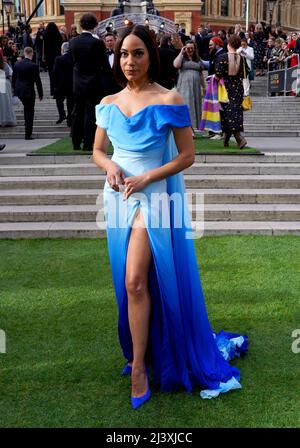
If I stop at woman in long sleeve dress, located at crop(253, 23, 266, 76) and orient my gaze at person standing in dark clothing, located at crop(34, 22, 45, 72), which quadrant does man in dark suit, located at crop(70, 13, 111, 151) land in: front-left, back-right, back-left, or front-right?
front-left

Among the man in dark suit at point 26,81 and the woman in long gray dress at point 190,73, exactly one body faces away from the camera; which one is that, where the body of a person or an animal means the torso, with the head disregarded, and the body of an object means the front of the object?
the man in dark suit

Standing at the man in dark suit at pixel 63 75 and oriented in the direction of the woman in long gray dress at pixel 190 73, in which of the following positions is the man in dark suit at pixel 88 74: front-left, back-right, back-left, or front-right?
front-right

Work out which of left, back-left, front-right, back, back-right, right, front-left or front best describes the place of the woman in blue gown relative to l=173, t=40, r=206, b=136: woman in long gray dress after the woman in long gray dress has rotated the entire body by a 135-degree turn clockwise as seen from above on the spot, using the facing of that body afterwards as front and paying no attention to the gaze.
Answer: back-left

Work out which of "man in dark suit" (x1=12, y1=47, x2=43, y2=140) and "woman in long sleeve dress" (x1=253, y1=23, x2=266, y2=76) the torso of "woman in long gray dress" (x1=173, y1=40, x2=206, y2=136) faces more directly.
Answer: the man in dark suit

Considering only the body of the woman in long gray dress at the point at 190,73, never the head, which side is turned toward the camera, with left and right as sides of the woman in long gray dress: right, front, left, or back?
front

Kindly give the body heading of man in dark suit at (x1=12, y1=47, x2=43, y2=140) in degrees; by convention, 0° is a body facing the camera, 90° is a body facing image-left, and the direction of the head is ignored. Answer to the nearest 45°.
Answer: approximately 180°
